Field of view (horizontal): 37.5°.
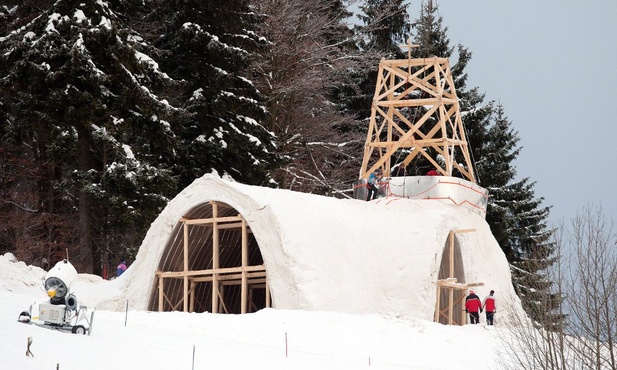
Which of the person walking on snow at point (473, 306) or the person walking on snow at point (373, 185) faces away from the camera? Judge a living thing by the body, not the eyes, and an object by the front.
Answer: the person walking on snow at point (473, 306)

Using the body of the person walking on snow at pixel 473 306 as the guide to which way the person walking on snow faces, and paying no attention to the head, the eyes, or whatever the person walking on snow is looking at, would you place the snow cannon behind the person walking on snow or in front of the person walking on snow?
behind

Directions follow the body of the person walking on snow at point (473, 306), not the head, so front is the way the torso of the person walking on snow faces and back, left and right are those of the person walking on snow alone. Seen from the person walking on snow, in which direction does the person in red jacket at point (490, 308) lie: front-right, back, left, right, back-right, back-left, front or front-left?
right

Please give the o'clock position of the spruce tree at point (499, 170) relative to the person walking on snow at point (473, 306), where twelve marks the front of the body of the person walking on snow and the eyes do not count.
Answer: The spruce tree is roughly at 12 o'clock from the person walking on snow.

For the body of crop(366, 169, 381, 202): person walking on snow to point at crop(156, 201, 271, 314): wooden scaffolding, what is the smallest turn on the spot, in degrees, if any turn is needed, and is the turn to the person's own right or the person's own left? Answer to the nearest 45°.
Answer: approximately 135° to the person's own right

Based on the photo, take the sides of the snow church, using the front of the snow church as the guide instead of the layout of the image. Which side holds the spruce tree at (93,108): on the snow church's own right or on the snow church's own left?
on the snow church's own right

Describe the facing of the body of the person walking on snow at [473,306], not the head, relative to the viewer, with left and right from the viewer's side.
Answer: facing away from the viewer

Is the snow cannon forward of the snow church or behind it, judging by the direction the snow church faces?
forward

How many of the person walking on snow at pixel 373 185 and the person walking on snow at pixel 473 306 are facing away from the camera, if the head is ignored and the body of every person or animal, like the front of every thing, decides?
1

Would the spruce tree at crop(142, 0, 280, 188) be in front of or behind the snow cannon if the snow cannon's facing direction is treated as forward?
behind
